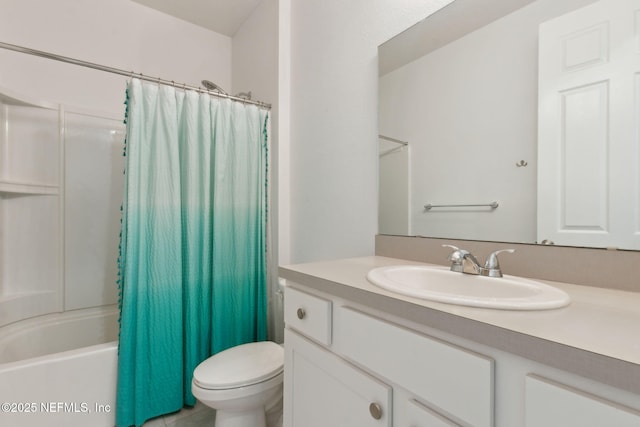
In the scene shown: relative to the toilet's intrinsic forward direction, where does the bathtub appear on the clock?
The bathtub is roughly at 2 o'clock from the toilet.

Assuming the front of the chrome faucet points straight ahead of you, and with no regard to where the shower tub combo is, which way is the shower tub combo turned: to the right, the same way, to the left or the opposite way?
the opposite way

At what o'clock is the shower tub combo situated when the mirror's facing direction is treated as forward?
The shower tub combo is roughly at 1 o'clock from the mirror.

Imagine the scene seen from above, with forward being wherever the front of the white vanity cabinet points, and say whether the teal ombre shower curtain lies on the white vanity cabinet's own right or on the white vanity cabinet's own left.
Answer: on the white vanity cabinet's own right

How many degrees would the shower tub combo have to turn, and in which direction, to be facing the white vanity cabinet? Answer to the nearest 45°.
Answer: approximately 45° to its right

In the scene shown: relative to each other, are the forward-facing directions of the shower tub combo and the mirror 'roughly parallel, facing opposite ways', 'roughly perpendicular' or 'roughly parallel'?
roughly parallel, facing opposite ways

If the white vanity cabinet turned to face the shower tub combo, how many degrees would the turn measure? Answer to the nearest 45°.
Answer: approximately 45° to its right

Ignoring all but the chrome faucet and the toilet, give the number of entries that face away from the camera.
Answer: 0

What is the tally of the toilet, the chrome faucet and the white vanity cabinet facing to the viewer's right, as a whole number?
0

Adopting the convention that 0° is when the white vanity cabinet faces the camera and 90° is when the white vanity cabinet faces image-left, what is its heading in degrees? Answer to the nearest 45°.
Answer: approximately 45°

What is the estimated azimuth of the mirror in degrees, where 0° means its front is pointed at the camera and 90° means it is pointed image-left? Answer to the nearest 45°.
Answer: approximately 45°

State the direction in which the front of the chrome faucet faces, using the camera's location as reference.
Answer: facing the viewer and to the left of the viewer

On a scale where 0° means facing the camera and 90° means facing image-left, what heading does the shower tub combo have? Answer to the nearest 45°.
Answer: approximately 315°

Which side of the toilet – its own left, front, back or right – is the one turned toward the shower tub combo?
right

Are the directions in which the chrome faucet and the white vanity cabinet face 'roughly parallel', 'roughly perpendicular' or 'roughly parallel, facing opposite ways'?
roughly parallel
